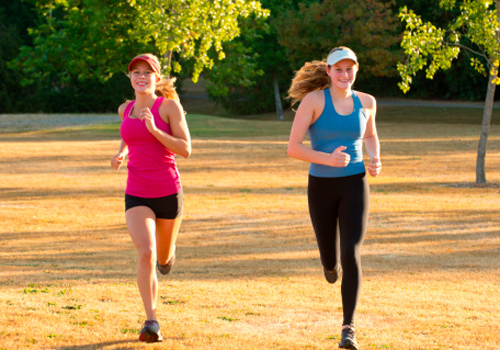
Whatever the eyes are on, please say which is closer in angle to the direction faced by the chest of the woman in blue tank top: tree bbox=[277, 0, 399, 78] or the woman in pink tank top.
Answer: the woman in pink tank top

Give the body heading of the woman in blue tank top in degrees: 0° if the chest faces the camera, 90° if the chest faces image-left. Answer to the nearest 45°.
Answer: approximately 0°

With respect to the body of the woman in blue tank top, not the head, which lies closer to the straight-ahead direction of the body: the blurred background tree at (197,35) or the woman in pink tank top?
the woman in pink tank top

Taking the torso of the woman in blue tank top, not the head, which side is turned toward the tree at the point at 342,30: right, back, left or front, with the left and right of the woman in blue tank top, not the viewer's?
back

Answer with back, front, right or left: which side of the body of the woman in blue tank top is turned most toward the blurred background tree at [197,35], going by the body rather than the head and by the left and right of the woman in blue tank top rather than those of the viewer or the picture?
back

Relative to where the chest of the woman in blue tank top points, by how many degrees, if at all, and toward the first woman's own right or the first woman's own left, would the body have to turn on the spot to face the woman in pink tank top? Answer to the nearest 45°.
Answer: approximately 90° to the first woman's own right
